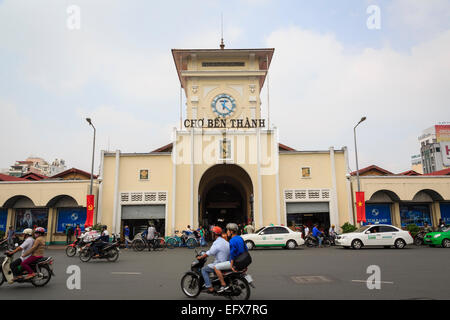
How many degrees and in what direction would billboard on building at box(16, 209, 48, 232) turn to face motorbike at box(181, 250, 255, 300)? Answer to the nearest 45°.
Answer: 0° — it already faces it

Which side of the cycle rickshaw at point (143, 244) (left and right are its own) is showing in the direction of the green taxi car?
back

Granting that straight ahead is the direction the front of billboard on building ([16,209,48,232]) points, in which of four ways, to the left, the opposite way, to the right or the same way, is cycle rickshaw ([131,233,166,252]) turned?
to the right

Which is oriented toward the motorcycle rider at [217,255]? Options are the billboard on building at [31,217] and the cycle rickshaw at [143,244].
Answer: the billboard on building

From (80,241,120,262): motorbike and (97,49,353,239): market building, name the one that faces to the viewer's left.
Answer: the motorbike

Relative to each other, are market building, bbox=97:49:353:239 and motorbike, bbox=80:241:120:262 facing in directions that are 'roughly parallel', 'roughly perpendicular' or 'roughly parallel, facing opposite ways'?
roughly perpendicular

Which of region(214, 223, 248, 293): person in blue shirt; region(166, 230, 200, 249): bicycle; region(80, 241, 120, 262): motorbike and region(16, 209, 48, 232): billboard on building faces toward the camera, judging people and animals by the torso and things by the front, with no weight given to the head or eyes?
the billboard on building

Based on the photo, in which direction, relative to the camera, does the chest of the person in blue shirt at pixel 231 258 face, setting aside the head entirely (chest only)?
to the viewer's left

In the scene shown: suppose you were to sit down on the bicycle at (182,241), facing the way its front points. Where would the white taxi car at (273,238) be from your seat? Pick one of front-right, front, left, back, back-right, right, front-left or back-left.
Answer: front

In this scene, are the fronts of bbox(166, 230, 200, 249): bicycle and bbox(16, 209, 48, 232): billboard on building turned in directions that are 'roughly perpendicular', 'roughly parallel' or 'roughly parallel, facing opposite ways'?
roughly perpendicular

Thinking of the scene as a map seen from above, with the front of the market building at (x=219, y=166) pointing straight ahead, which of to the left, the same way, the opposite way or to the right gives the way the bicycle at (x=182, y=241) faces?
to the right

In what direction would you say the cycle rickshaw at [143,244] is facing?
to the viewer's left
